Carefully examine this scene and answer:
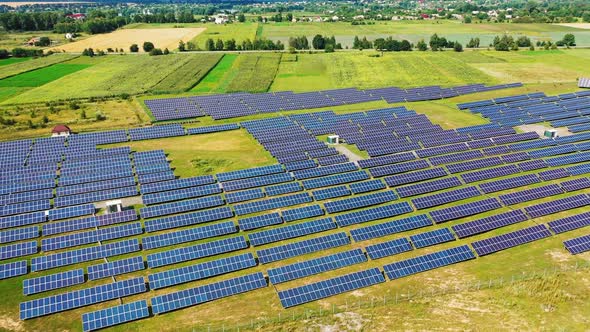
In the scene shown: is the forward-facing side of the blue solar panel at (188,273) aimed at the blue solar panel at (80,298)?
no

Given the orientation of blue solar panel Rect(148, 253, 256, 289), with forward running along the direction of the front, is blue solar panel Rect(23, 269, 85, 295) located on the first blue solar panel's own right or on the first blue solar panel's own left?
on the first blue solar panel's own right

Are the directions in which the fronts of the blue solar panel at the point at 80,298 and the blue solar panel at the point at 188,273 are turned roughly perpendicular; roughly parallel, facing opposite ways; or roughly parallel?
roughly parallel

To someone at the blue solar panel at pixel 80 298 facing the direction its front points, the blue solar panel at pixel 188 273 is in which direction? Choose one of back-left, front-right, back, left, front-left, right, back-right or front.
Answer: left

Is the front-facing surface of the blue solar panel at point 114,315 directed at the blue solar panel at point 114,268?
no

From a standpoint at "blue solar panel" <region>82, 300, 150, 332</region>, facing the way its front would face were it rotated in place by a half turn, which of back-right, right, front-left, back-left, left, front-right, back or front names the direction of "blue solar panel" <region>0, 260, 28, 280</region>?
front-left

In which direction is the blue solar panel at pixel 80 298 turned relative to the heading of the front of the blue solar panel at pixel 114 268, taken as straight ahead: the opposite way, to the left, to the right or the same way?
the same way

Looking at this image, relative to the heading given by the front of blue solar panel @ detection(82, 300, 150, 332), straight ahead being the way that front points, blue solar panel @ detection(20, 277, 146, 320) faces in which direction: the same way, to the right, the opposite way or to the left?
the same way

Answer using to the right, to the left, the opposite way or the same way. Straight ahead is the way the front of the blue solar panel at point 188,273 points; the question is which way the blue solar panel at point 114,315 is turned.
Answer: the same way

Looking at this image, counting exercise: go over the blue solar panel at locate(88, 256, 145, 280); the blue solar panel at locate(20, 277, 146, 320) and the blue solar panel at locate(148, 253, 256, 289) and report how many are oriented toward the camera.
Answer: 3

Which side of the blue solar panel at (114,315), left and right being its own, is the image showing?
front

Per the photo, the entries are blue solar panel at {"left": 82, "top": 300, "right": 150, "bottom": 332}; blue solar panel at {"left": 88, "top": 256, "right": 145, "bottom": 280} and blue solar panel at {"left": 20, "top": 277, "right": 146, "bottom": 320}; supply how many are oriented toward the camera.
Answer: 3

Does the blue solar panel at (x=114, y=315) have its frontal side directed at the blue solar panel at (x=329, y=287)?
no

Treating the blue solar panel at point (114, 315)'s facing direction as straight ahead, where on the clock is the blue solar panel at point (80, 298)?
the blue solar panel at point (80, 298) is roughly at 5 o'clock from the blue solar panel at point (114, 315).

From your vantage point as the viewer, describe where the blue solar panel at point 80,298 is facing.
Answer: facing the viewer
